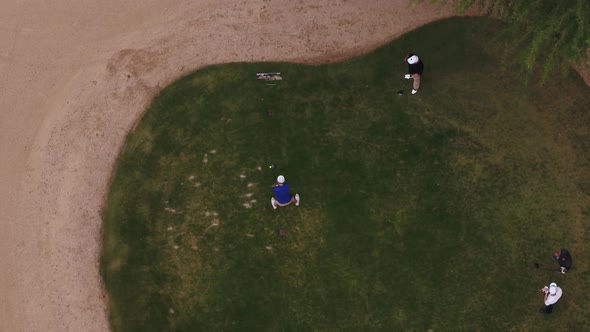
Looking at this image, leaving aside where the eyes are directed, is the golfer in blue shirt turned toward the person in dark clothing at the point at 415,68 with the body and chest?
no

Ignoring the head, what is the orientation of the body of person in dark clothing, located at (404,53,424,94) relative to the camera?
to the viewer's left

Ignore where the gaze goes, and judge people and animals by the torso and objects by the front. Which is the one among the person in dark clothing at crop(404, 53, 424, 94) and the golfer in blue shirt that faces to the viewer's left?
the person in dark clothing

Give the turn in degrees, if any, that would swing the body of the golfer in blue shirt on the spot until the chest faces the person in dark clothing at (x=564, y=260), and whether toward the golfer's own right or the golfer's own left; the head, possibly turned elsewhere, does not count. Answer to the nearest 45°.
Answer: approximately 90° to the golfer's own right

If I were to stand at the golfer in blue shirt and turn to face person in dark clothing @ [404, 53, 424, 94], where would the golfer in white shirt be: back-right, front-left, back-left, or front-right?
front-right

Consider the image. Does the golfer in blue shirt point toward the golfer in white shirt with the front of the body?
no

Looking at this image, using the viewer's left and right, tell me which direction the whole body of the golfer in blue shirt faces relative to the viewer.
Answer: facing away from the viewer

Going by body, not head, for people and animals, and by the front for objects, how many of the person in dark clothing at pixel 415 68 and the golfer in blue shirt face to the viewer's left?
1
